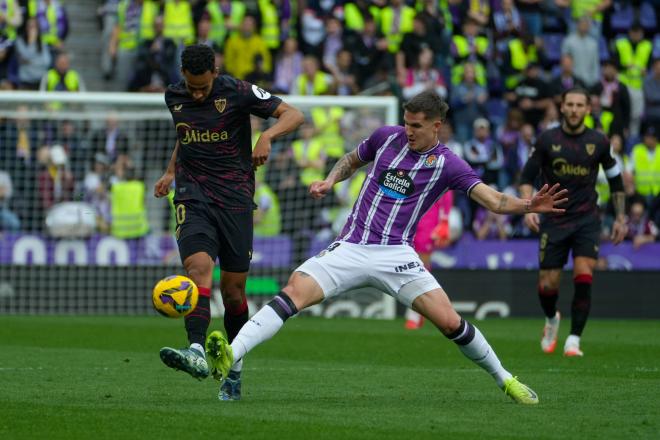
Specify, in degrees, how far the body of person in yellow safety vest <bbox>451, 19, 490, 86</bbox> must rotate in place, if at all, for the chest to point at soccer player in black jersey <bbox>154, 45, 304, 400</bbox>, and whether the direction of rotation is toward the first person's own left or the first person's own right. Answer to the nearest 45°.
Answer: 0° — they already face them

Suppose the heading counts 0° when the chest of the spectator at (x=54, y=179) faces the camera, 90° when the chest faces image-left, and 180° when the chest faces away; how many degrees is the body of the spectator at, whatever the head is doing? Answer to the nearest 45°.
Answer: approximately 0°

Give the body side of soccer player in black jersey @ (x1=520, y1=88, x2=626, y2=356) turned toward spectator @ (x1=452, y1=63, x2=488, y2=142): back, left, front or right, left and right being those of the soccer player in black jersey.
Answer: back

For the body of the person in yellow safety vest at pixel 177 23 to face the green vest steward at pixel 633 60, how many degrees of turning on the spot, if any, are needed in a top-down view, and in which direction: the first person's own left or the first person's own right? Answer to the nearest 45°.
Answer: approximately 90° to the first person's own left

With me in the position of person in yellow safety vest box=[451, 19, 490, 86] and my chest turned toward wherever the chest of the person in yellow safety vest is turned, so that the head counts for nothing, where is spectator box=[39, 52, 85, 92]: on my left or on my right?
on my right

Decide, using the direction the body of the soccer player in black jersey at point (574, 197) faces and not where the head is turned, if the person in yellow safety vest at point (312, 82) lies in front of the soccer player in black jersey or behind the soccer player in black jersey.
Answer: behind

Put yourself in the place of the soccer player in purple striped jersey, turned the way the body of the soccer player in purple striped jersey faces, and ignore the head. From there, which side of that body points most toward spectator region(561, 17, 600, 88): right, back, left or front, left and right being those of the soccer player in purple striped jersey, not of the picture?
back

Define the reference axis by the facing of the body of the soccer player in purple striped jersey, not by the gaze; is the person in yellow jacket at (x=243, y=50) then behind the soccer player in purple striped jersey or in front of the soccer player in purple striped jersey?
behind
